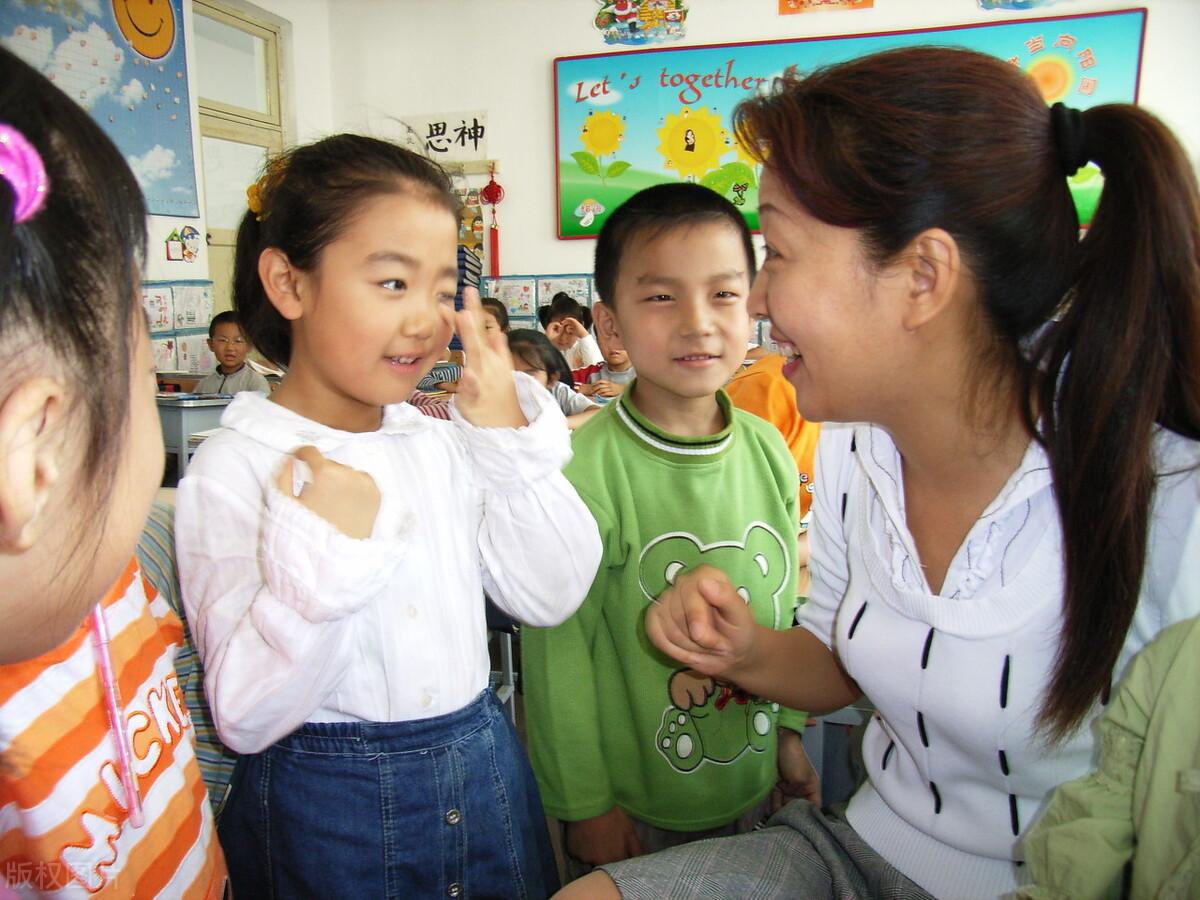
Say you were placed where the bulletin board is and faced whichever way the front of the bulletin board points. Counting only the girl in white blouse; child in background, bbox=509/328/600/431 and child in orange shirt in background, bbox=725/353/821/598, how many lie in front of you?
3

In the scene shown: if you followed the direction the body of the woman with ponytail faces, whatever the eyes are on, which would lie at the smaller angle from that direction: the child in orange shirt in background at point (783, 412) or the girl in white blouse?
the girl in white blouse

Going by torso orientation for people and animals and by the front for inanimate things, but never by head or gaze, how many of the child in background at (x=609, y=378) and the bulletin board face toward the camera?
2

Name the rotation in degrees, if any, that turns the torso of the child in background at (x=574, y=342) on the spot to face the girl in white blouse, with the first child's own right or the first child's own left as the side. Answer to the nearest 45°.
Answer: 0° — they already face them

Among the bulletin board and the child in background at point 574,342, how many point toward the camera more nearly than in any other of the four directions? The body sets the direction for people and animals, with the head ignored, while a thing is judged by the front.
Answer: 2

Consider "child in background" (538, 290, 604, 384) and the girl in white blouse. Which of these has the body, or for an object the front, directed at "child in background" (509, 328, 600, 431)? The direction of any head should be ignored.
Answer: "child in background" (538, 290, 604, 384)

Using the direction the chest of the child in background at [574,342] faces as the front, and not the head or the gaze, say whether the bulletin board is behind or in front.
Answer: behind

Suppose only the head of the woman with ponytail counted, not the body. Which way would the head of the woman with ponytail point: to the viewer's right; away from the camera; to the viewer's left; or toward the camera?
to the viewer's left

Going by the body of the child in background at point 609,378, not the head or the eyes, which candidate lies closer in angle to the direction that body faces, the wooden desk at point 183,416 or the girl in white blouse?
the girl in white blouse

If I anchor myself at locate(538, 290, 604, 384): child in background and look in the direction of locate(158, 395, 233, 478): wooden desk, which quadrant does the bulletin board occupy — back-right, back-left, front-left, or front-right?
back-right

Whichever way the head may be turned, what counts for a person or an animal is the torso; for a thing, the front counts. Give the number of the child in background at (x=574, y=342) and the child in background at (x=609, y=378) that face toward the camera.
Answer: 2

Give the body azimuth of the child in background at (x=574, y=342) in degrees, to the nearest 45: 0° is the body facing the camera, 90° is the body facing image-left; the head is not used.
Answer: approximately 0°
